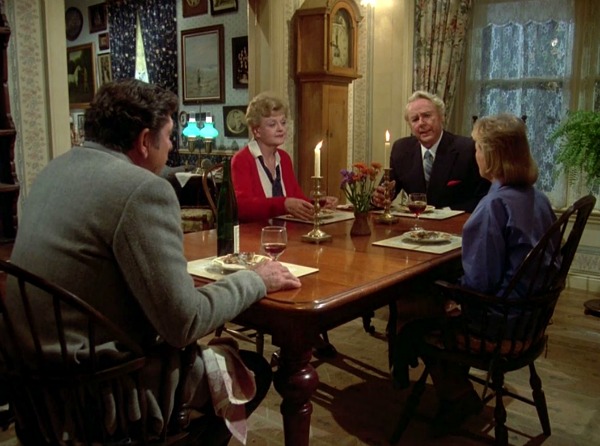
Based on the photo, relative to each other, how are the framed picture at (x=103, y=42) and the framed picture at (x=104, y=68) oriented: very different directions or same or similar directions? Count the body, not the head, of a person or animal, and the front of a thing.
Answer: same or similar directions

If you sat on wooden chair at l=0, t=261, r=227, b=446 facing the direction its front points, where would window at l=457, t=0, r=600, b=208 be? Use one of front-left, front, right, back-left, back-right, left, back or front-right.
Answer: front

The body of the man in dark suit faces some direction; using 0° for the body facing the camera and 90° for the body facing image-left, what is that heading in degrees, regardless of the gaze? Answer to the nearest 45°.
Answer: approximately 0°

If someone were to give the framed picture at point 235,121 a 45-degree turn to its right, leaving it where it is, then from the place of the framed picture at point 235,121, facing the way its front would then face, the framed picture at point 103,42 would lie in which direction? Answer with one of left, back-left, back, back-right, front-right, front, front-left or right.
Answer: right

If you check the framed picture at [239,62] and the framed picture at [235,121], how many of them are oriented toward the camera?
2

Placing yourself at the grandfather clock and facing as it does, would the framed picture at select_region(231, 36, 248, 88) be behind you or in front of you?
behind

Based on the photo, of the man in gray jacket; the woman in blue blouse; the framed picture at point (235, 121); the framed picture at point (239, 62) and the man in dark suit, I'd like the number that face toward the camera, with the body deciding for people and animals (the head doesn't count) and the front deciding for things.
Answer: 3

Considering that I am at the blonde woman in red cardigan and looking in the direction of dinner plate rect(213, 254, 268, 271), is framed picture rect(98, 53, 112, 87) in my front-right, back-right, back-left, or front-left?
back-right

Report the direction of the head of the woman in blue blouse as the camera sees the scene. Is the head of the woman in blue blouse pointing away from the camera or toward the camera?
away from the camera

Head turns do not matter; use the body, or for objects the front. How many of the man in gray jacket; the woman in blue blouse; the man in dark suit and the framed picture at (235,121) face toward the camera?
2

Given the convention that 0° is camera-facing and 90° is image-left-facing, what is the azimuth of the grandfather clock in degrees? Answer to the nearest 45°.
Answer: approximately 315°

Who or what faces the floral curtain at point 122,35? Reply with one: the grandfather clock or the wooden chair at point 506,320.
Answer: the wooden chair

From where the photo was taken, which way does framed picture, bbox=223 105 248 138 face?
toward the camera

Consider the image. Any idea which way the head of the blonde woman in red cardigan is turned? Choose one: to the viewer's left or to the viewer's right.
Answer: to the viewer's right

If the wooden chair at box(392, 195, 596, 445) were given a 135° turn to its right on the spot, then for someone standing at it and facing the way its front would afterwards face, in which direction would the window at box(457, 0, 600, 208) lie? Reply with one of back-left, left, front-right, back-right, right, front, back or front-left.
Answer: left

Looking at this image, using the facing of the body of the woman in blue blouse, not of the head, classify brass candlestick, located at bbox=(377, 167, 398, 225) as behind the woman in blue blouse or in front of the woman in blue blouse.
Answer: in front

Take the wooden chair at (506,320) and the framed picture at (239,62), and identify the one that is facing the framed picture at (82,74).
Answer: the wooden chair

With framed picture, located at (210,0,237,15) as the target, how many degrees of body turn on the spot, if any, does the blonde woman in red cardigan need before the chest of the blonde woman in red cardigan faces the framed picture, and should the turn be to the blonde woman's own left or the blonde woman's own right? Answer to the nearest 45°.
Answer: approximately 135° to the blonde woman's own left
